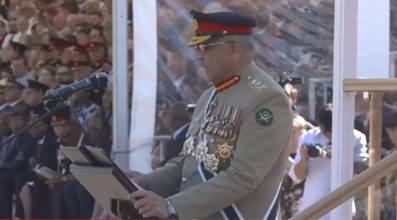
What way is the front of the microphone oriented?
to the viewer's right

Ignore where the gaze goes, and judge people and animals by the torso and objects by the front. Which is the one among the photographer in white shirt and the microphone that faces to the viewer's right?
the microphone

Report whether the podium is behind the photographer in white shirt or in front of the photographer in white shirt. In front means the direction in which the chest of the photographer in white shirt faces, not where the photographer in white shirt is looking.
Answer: in front

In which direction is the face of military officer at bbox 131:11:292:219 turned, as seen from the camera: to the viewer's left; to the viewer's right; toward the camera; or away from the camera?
to the viewer's left

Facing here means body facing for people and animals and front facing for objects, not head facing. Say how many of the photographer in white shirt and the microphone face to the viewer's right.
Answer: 1
